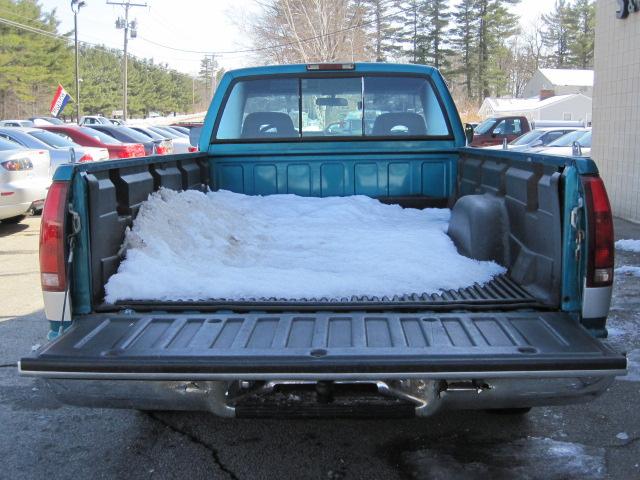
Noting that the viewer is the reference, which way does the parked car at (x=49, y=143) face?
facing away from the viewer and to the left of the viewer

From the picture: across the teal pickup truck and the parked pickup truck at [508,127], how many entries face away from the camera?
1

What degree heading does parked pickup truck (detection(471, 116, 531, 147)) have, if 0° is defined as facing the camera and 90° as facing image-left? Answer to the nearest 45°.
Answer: approximately 45°

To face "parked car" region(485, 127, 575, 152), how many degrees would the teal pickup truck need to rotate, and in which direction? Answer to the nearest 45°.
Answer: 0° — it already faces it

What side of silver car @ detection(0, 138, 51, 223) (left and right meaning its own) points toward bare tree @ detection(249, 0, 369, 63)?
right

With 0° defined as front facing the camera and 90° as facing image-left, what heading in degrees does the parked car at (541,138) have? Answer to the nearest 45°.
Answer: approximately 45°

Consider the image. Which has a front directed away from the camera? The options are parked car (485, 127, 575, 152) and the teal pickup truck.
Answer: the teal pickup truck

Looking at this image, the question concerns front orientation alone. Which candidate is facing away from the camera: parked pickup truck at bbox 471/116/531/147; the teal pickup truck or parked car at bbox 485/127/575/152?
the teal pickup truck

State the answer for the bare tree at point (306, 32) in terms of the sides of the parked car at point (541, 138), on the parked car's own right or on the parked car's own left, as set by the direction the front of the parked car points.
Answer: on the parked car's own right

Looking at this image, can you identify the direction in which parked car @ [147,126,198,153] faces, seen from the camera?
facing away from the viewer and to the left of the viewer

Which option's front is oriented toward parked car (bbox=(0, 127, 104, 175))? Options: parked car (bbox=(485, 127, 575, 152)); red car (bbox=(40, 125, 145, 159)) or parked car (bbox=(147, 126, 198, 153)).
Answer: parked car (bbox=(485, 127, 575, 152))

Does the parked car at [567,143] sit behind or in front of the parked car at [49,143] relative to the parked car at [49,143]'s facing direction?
behind
